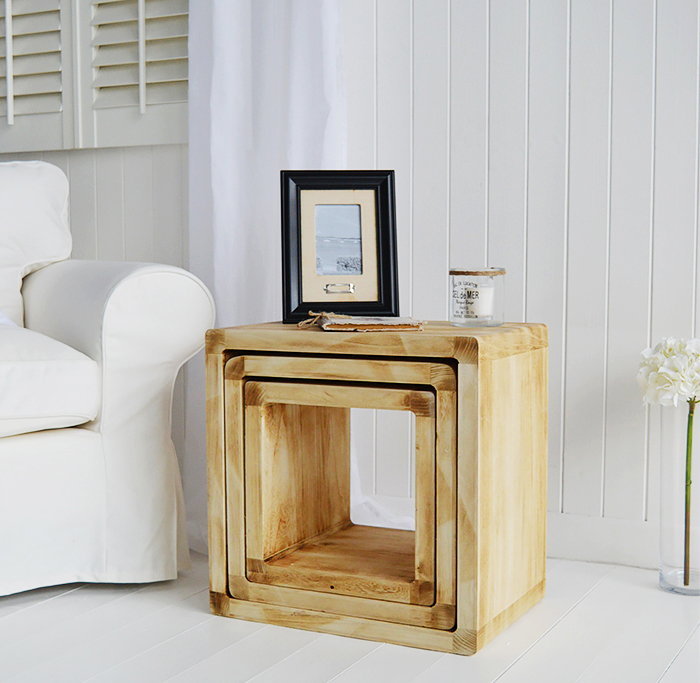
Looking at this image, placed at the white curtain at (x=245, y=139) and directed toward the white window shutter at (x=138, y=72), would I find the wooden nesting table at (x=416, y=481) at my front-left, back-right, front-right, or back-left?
back-left

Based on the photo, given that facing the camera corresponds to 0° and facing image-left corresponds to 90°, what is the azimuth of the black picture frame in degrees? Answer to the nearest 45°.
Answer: approximately 0°
